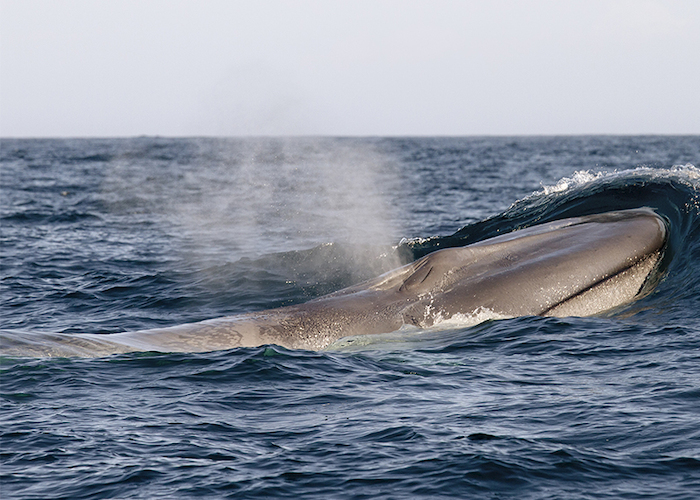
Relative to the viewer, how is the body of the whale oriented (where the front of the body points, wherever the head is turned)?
to the viewer's right
